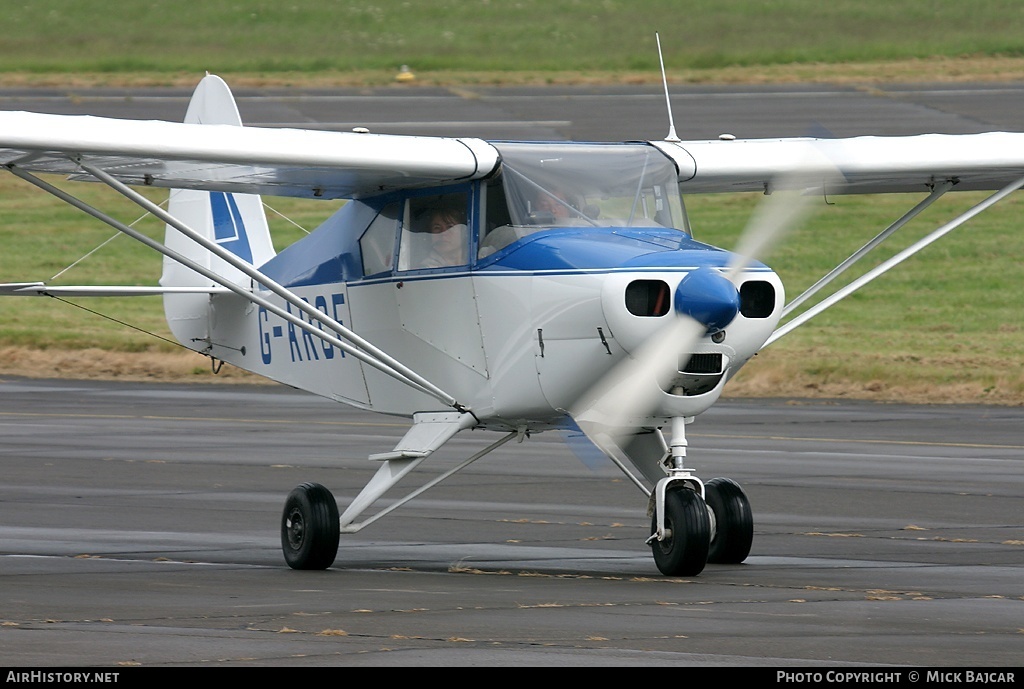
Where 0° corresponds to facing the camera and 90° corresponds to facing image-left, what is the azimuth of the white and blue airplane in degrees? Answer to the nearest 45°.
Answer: approximately 315°
